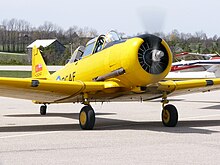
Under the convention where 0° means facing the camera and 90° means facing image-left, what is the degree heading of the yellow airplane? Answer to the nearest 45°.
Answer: approximately 315°
